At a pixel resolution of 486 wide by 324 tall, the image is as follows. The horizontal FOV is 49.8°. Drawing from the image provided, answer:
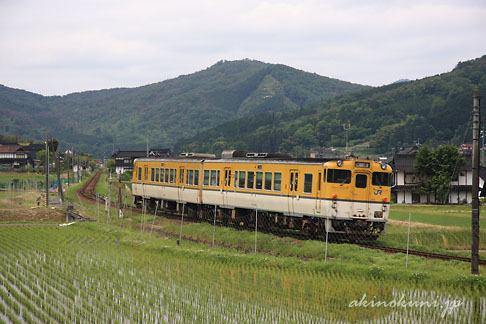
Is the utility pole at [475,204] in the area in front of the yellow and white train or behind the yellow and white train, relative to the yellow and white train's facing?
in front

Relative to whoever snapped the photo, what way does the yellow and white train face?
facing the viewer and to the right of the viewer
